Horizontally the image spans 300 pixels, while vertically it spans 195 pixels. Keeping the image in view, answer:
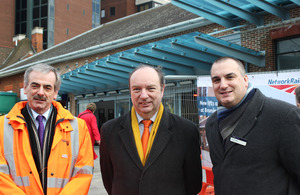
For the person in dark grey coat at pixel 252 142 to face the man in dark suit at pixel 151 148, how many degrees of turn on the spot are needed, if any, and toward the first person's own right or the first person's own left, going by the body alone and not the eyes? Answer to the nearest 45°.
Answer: approximately 45° to the first person's own right

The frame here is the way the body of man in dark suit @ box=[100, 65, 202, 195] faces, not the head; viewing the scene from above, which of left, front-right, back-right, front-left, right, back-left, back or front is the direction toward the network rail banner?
back-left

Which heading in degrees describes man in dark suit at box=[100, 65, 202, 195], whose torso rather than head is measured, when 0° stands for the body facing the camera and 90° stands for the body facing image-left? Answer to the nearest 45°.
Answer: approximately 0°

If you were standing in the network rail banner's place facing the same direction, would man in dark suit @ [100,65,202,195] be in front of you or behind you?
in front

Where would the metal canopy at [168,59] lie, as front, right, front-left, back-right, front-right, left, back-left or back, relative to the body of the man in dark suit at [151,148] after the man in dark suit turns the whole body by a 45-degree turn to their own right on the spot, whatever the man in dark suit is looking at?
back-right

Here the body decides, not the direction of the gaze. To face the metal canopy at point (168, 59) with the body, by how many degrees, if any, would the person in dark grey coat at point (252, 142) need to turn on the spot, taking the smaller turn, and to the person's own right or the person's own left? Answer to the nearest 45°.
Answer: approximately 135° to the person's own right

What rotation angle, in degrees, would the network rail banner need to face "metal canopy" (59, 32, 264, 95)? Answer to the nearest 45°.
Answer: approximately 135° to its right

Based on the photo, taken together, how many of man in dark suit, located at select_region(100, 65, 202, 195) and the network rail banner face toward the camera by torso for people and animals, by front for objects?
2

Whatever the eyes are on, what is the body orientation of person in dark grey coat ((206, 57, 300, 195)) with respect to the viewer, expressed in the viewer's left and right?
facing the viewer and to the left of the viewer
